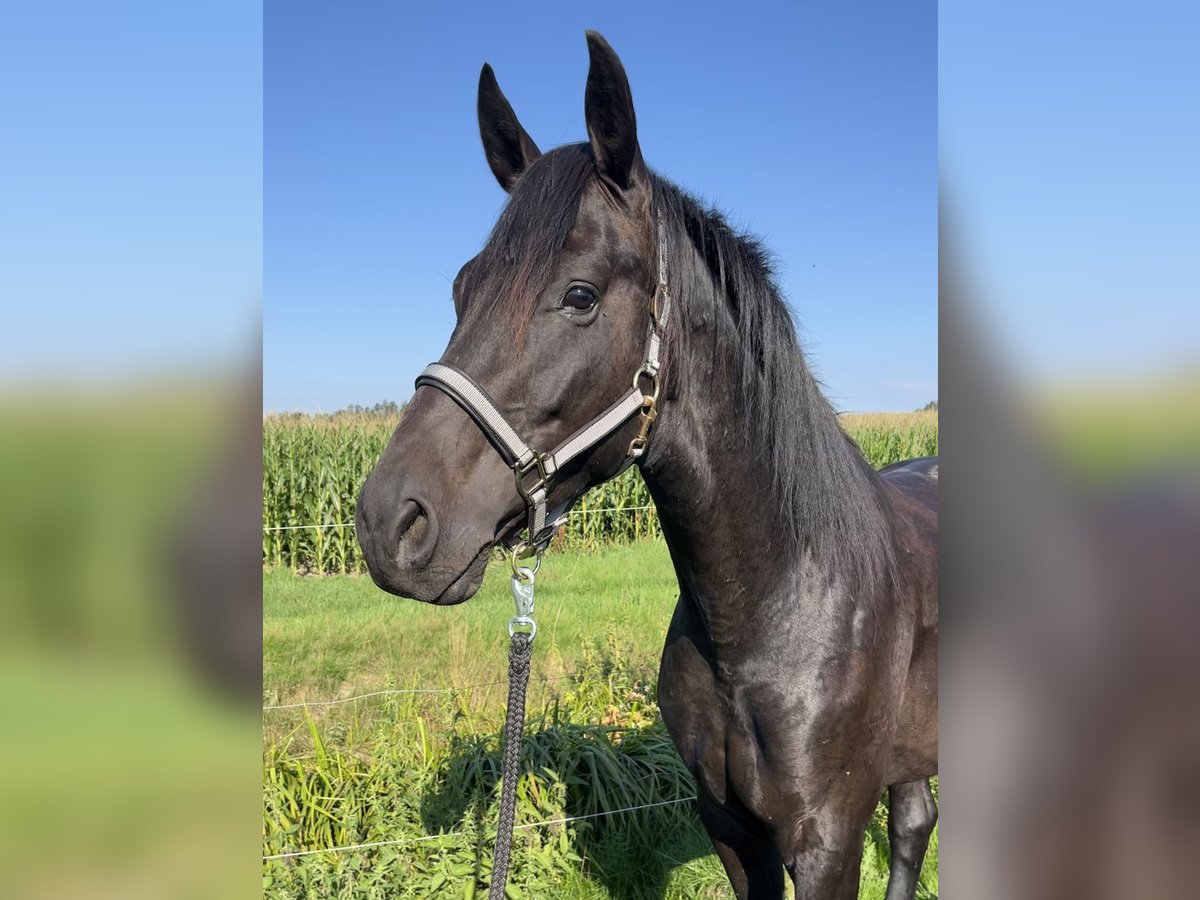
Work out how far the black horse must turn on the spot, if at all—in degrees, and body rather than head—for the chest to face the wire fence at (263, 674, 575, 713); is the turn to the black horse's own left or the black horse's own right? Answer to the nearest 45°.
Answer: approximately 90° to the black horse's own right

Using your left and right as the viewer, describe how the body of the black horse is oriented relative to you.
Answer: facing the viewer and to the left of the viewer

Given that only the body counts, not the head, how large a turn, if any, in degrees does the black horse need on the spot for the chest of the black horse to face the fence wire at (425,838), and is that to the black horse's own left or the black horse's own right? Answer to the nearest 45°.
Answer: approximately 90° to the black horse's own right
